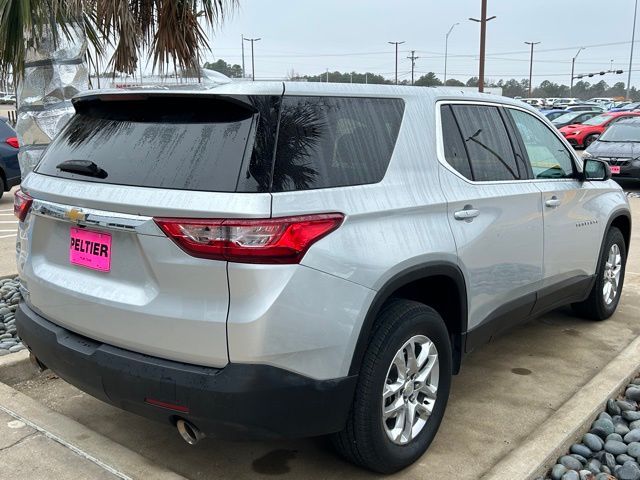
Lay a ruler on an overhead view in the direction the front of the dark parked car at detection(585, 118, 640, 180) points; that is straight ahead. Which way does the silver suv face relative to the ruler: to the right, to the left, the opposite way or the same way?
the opposite way

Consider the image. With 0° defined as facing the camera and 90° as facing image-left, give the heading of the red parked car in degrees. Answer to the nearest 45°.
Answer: approximately 45°

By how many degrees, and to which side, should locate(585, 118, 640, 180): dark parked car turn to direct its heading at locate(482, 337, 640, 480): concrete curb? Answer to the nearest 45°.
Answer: approximately 45° to its left

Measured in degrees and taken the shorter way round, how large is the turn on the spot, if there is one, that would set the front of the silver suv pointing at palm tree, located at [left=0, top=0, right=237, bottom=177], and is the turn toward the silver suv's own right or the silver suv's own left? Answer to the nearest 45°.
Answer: approximately 90° to the silver suv's own left

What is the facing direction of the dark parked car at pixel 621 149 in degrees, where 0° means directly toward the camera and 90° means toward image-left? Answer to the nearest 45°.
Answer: approximately 45°

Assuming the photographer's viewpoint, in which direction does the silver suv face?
facing away from the viewer and to the right of the viewer
